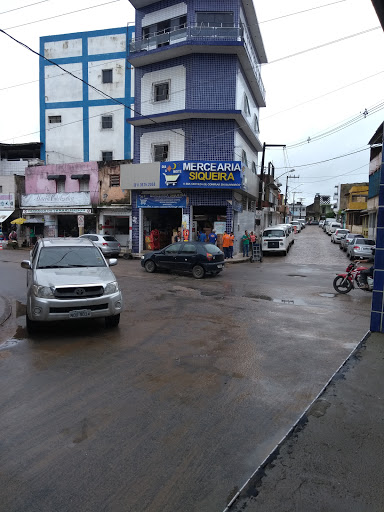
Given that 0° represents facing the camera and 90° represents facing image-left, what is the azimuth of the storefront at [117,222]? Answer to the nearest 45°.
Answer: approximately 0°

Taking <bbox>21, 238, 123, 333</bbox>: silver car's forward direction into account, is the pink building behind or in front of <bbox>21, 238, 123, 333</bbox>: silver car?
behind

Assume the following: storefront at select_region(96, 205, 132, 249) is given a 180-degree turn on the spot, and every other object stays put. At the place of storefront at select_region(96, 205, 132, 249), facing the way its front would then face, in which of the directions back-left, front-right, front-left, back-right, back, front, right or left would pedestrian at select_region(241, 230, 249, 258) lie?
back-right

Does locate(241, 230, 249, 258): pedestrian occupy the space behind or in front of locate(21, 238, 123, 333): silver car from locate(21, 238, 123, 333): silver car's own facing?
behind

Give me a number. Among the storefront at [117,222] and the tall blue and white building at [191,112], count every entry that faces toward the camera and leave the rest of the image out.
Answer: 2

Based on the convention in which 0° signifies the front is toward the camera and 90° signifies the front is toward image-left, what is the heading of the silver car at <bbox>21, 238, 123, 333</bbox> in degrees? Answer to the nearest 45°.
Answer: approximately 0°

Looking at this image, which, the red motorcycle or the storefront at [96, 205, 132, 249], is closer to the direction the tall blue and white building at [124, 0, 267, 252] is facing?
the red motorcycle

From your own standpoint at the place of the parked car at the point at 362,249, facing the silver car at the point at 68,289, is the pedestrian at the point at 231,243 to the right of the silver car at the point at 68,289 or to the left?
right

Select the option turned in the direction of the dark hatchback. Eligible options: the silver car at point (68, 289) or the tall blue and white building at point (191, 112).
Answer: the tall blue and white building
